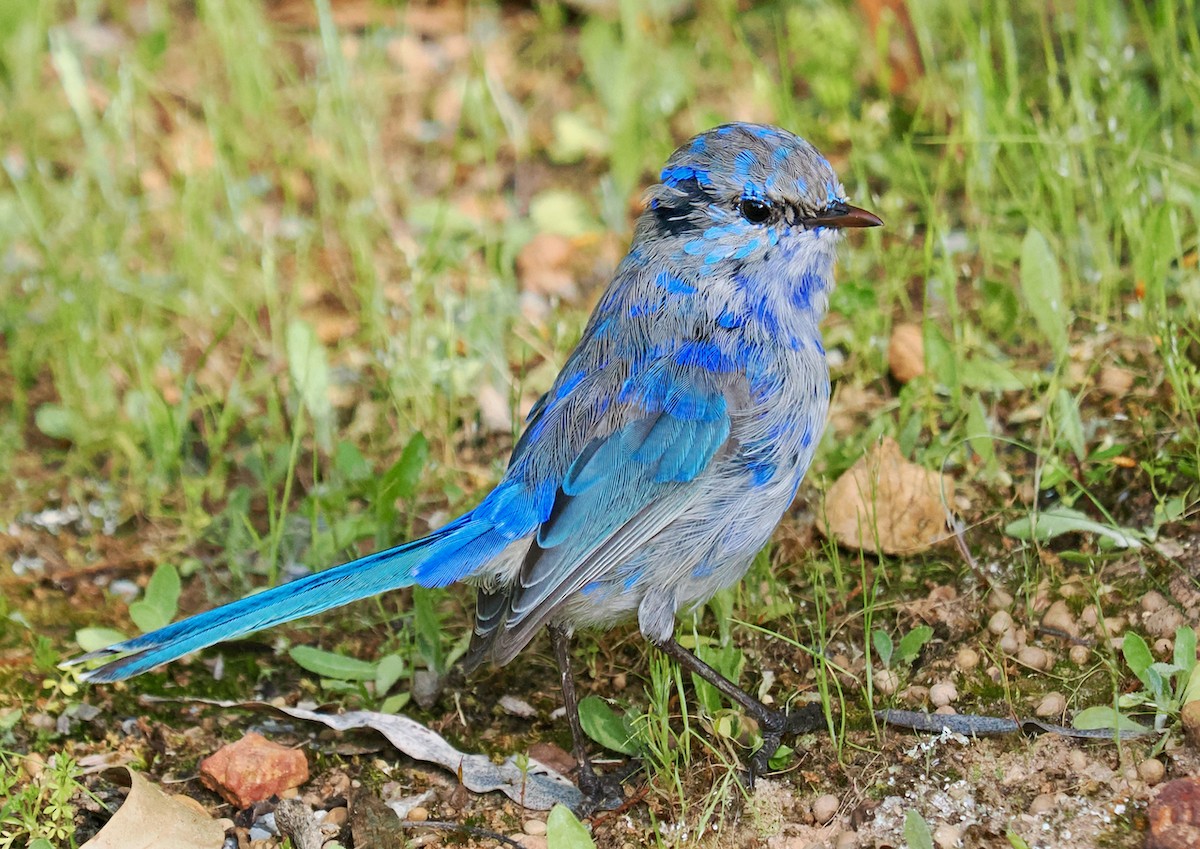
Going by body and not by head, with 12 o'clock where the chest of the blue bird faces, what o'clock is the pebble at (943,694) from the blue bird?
The pebble is roughly at 1 o'clock from the blue bird.

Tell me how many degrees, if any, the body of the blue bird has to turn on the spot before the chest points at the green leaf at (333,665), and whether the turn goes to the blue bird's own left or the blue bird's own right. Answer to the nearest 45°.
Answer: approximately 180°

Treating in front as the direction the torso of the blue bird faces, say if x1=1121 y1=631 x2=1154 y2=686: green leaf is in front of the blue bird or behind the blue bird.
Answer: in front

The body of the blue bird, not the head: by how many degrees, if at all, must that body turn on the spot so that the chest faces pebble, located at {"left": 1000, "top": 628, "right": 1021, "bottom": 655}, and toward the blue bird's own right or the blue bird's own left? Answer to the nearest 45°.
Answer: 0° — it already faces it

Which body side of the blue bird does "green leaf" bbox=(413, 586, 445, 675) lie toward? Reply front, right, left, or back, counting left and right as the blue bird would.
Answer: back

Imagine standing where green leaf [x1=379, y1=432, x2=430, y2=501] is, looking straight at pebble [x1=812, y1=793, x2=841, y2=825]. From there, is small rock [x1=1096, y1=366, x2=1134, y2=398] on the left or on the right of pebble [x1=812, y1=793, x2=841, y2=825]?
left

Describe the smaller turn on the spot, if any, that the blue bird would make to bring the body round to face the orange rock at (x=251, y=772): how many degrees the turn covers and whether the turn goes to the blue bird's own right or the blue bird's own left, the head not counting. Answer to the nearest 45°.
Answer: approximately 180°

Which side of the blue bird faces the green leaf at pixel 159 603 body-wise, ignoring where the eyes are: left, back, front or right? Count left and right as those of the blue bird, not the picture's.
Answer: back

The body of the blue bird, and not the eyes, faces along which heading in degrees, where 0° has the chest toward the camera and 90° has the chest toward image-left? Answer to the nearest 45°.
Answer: approximately 270°

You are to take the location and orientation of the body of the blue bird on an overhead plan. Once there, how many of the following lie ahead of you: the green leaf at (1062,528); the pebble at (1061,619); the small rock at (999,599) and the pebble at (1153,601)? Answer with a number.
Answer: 4

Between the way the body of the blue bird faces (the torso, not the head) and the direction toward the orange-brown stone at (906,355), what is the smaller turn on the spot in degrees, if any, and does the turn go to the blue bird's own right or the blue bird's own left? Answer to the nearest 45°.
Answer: approximately 45° to the blue bird's own left

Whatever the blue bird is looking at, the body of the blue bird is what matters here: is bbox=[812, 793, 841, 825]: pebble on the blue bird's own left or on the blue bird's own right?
on the blue bird's own right

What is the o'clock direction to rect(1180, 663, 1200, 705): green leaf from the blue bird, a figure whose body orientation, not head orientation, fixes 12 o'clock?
The green leaf is roughly at 1 o'clock from the blue bird.

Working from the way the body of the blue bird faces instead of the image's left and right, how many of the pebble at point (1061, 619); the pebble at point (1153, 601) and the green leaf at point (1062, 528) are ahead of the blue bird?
3

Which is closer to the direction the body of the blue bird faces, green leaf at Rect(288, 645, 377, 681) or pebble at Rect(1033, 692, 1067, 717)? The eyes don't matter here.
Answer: the pebble

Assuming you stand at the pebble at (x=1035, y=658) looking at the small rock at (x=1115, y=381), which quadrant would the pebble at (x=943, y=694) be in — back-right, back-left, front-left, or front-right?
back-left

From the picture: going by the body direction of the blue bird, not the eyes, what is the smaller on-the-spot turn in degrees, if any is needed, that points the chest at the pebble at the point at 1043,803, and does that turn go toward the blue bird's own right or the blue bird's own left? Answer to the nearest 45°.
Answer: approximately 45° to the blue bird's own right
